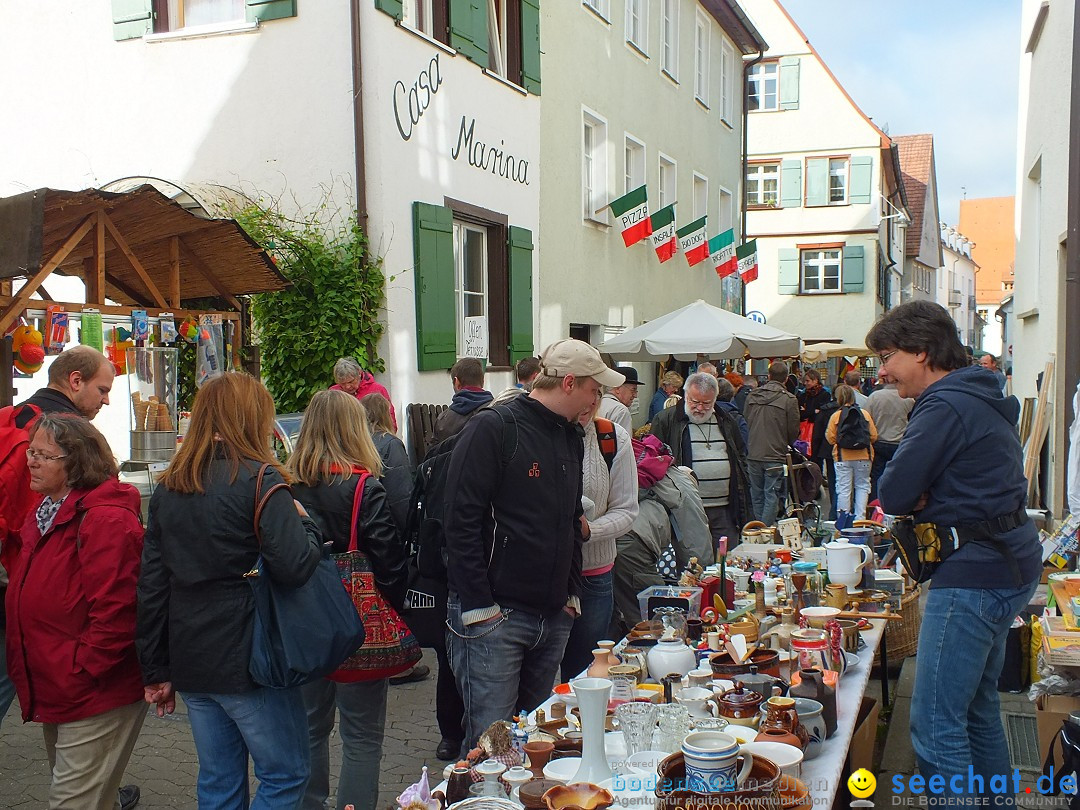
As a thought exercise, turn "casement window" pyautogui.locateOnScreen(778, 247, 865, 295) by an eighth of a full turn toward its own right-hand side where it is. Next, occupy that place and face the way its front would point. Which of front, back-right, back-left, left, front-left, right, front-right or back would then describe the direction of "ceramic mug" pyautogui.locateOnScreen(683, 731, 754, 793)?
front-left

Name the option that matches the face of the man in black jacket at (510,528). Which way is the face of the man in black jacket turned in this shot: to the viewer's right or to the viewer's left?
to the viewer's right

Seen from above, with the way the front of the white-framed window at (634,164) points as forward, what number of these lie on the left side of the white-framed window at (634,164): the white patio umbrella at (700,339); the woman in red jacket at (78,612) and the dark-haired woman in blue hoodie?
0

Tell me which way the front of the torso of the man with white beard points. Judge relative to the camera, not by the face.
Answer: toward the camera

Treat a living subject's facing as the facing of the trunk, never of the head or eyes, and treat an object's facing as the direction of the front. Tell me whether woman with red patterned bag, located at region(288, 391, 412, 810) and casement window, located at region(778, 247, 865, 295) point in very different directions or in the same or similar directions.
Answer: very different directions

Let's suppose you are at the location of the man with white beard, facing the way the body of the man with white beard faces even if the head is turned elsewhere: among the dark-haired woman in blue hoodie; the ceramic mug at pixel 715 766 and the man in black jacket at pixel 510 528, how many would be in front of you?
3

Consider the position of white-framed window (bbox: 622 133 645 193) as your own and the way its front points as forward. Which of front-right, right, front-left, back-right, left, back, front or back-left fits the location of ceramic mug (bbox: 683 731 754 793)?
front-right

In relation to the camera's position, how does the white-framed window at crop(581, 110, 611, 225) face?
facing the viewer and to the right of the viewer

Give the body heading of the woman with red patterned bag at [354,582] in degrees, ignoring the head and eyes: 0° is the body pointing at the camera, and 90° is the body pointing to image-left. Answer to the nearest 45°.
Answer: approximately 180°

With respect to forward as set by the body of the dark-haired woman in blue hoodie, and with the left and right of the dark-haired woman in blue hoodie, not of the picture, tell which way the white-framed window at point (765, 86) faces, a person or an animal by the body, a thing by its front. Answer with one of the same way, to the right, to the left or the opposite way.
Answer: to the left

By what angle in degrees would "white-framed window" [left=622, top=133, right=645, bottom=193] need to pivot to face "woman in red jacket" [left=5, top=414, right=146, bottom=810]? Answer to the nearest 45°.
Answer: approximately 45° to its right

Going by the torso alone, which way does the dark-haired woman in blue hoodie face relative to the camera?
to the viewer's left

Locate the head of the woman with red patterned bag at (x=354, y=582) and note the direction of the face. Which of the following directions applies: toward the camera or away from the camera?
away from the camera

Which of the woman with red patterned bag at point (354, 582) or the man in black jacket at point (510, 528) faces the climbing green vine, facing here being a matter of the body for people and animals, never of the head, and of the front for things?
the woman with red patterned bag

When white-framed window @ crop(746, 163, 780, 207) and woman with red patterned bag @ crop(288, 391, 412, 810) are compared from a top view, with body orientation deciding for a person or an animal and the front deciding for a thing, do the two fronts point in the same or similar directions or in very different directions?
very different directions

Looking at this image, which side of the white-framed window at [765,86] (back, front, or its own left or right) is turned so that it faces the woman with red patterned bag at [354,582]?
front

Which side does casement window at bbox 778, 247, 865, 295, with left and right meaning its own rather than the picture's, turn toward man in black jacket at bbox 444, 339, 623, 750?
front

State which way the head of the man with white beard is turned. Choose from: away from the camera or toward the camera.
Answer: toward the camera
